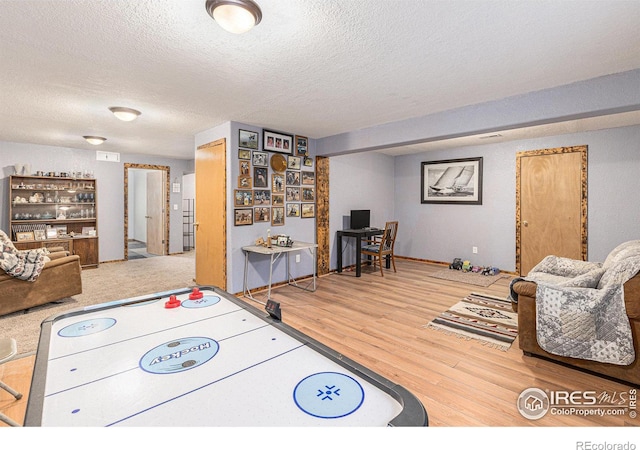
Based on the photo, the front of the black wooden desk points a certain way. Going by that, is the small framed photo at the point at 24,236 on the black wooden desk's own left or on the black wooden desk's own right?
on the black wooden desk's own right

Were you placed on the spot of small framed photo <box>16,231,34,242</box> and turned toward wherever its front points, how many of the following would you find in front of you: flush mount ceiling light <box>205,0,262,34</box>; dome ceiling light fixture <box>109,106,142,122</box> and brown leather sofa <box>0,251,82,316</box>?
3

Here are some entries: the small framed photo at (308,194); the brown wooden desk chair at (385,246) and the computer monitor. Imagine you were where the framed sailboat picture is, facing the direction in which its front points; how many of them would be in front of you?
3

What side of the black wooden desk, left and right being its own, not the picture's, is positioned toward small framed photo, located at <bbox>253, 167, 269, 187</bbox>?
right

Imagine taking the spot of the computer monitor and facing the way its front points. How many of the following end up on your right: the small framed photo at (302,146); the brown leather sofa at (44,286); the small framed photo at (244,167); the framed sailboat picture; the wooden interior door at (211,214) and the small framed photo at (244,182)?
5

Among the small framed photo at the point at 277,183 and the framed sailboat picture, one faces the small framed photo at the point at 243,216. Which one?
the framed sailboat picture

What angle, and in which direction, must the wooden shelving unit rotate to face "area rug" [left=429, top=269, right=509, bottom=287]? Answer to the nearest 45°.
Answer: approximately 45° to its left

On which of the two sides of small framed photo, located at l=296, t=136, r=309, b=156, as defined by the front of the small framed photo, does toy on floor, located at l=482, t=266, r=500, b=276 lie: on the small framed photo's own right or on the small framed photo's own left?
on the small framed photo's own left

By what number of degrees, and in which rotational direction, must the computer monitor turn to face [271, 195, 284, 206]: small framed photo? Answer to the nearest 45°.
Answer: approximately 90° to its right
